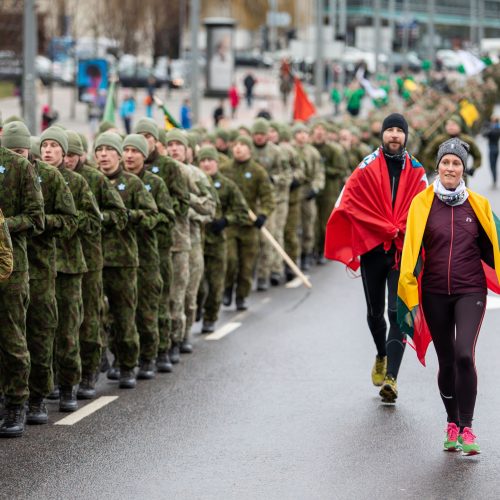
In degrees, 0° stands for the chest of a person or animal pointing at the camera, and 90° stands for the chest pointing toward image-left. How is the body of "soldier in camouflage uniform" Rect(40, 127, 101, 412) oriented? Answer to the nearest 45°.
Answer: approximately 45°

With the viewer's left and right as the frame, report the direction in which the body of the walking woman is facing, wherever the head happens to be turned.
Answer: facing the viewer

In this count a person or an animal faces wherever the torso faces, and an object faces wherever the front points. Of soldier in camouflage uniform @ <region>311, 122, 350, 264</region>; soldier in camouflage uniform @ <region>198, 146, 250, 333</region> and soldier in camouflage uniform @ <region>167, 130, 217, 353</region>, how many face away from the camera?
0

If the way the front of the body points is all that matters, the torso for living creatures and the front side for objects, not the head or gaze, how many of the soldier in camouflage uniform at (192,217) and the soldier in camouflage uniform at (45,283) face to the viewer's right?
0

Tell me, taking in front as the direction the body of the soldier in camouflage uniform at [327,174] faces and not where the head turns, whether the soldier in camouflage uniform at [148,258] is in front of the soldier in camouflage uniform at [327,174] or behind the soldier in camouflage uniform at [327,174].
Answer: in front
